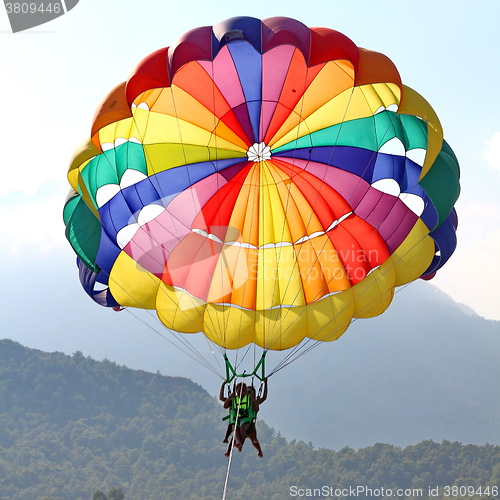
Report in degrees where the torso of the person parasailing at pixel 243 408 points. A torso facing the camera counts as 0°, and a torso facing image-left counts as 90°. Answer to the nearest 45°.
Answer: approximately 0°
